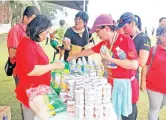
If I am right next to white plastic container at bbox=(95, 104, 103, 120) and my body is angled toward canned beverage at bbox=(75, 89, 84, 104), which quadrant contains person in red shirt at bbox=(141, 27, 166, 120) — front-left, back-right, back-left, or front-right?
back-right

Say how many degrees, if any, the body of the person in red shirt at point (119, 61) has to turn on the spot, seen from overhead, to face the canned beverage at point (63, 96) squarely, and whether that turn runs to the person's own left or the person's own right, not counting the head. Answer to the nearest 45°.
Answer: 0° — they already face it

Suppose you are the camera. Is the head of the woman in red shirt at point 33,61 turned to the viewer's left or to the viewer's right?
to the viewer's right

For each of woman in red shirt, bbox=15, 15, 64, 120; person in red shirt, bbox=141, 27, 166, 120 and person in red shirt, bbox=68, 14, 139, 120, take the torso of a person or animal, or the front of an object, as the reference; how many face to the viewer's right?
1

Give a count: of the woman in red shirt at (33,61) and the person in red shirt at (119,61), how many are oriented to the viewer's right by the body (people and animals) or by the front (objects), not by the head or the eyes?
1

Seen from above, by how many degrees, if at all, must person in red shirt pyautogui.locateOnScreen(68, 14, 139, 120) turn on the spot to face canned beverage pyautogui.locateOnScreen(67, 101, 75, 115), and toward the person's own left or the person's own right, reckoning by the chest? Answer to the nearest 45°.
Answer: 0° — they already face it

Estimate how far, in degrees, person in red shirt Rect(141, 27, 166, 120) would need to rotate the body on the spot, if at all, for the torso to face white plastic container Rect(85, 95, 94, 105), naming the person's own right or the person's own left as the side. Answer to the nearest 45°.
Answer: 0° — they already face it

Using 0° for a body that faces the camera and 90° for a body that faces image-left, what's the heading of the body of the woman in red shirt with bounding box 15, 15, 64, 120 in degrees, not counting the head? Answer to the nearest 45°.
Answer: approximately 270°

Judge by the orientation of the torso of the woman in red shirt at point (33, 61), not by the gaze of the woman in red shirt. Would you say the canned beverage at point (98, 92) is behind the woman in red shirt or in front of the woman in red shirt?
in front

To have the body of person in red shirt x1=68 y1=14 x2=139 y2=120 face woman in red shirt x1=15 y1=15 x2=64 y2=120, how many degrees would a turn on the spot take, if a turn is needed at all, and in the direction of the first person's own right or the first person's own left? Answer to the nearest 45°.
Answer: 0° — they already face them

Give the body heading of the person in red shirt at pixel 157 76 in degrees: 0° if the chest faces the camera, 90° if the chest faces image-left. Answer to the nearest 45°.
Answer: approximately 0°
